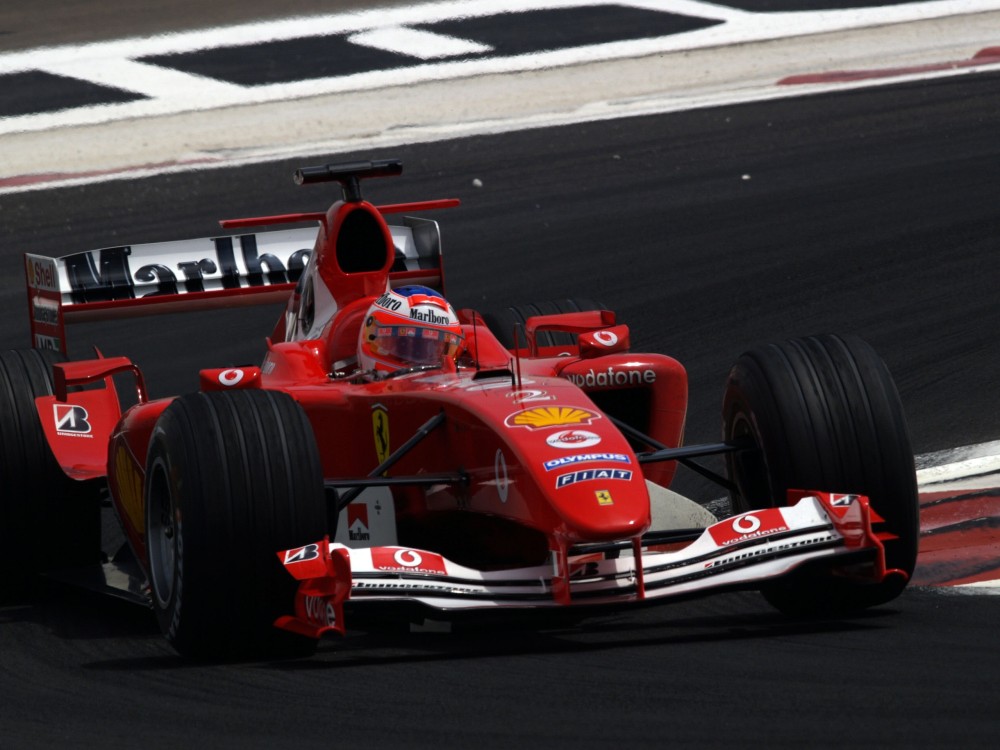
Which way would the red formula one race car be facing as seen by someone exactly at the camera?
facing the viewer and to the right of the viewer
